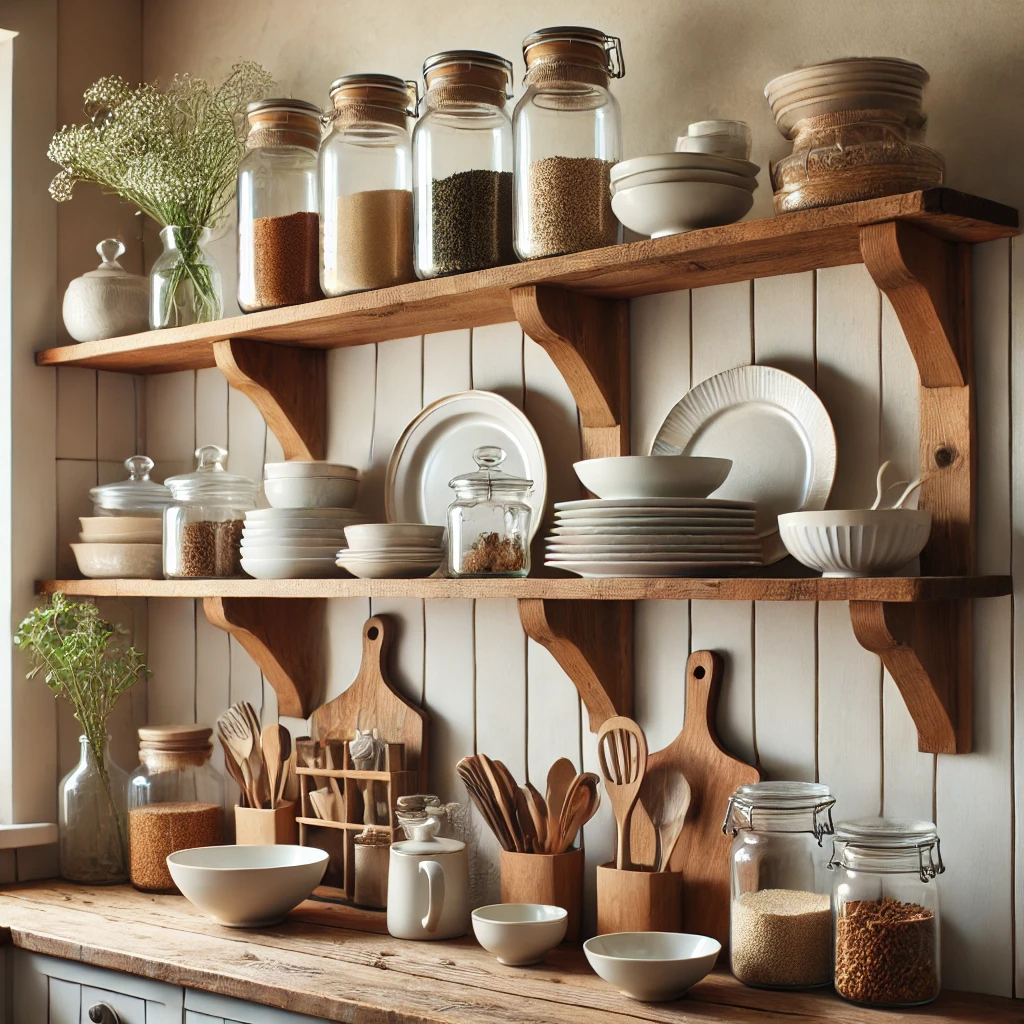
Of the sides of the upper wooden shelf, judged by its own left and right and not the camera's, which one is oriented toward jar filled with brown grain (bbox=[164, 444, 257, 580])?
right

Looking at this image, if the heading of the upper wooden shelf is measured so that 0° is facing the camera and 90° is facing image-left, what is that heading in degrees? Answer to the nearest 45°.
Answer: approximately 45°
